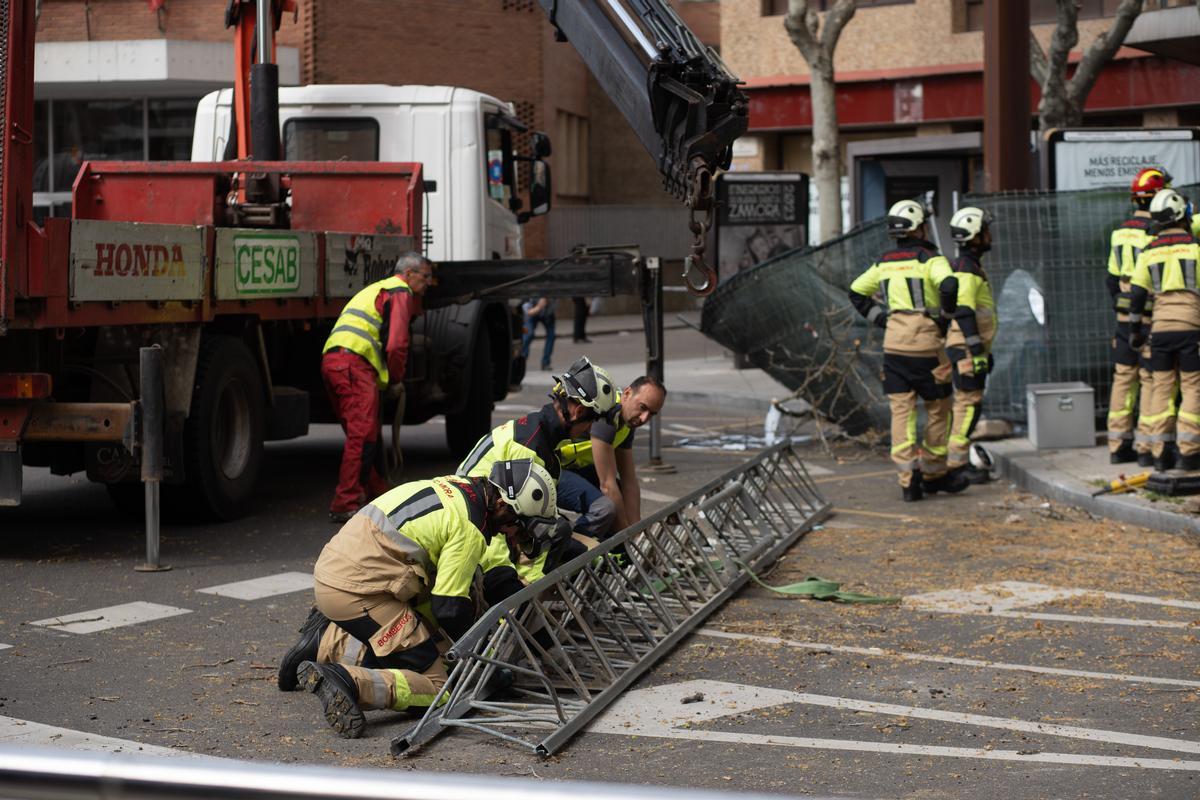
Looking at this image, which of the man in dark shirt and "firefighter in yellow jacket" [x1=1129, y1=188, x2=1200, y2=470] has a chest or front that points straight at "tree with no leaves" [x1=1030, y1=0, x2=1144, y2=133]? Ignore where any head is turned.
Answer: the firefighter in yellow jacket

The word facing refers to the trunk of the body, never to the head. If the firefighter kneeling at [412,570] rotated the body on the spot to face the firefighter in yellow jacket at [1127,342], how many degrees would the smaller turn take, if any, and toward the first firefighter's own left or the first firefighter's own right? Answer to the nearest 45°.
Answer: approximately 45° to the first firefighter's own left

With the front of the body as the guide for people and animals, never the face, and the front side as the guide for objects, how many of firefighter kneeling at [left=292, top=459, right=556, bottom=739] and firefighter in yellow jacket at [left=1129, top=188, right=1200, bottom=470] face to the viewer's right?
1

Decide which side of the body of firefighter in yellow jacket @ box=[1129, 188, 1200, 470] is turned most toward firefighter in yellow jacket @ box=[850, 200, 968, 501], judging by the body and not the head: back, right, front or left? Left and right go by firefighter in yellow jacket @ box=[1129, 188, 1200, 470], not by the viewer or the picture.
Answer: left

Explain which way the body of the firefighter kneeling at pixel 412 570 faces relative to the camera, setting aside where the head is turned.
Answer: to the viewer's right

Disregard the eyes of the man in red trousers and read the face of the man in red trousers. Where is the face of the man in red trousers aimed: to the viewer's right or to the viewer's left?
to the viewer's right

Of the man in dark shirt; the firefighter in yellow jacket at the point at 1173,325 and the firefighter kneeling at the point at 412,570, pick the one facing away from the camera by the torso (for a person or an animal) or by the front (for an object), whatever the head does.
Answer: the firefighter in yellow jacket

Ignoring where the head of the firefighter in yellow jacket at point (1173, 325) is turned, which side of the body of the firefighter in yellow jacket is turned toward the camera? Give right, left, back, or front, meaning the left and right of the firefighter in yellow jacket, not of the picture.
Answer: back
